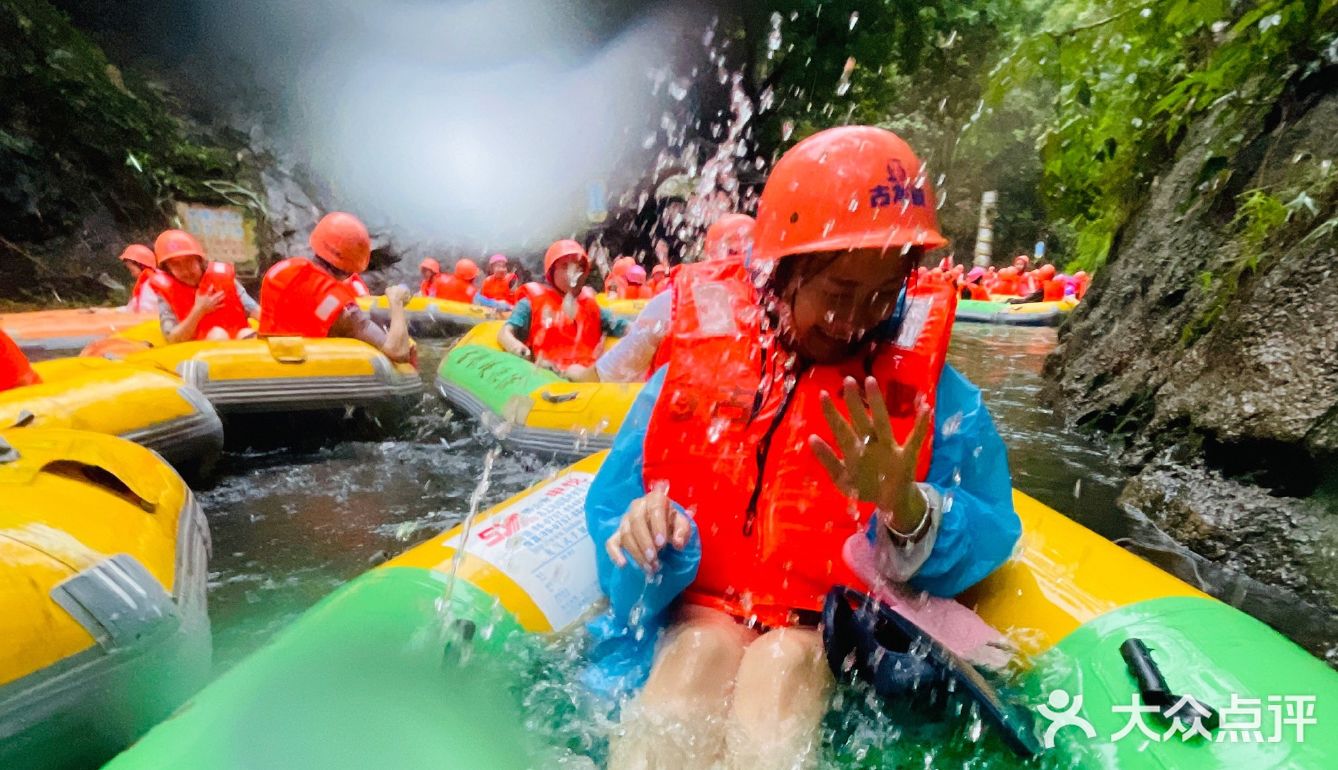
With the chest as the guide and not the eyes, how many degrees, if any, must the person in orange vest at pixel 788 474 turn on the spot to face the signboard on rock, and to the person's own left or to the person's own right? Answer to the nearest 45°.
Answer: approximately 135° to the person's own right

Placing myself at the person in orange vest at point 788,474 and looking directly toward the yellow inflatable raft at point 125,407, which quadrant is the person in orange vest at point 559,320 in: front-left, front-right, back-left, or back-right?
front-right

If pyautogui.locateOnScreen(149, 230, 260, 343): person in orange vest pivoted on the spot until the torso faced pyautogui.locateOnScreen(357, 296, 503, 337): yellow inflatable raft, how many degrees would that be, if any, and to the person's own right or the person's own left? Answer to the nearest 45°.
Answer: approximately 135° to the person's own left

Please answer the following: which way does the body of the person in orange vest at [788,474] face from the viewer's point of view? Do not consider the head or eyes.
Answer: toward the camera

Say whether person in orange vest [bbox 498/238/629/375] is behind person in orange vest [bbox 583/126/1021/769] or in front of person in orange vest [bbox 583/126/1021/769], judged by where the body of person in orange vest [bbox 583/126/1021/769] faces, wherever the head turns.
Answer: behind

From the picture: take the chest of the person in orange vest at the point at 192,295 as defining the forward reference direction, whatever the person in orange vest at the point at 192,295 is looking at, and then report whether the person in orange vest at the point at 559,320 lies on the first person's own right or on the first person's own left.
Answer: on the first person's own left

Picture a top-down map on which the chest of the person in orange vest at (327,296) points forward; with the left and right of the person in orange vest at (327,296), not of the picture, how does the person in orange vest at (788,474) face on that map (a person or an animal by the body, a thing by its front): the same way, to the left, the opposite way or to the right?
the opposite way

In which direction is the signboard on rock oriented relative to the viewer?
toward the camera

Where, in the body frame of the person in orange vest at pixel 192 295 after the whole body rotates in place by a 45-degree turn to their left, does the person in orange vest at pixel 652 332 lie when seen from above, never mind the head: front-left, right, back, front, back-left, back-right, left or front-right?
front

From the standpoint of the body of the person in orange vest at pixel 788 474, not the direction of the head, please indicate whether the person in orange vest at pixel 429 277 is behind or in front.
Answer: behind

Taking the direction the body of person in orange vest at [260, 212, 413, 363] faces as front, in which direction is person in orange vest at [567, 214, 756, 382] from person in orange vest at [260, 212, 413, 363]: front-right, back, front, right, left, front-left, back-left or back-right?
right

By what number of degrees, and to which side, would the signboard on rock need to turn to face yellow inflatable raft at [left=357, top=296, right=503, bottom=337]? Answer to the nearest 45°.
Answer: approximately 45° to its left

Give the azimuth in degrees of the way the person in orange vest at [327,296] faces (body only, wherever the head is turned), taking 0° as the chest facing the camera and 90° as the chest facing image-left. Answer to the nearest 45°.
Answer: approximately 225°

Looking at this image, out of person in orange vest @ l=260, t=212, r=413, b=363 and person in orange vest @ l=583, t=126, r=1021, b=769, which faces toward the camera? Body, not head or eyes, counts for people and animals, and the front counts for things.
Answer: person in orange vest @ l=583, t=126, r=1021, b=769

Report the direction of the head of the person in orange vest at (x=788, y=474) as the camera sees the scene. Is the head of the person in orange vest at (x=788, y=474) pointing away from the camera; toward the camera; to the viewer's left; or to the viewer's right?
toward the camera

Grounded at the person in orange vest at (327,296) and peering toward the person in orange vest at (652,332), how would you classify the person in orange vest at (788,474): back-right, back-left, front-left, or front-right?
front-right
